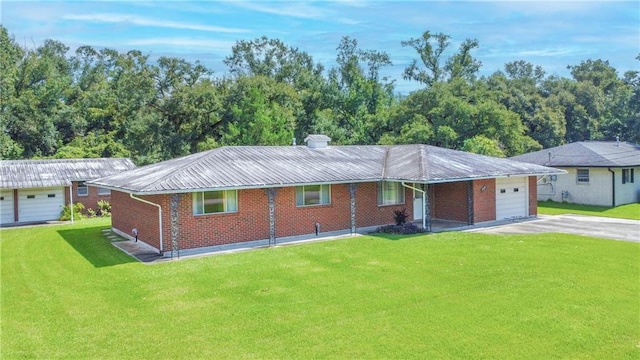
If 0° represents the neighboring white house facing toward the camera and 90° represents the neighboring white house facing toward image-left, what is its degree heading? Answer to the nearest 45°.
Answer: approximately 315°

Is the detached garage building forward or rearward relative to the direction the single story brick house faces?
rearward

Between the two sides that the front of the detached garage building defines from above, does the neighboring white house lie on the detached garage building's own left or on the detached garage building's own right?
on the detached garage building's own left

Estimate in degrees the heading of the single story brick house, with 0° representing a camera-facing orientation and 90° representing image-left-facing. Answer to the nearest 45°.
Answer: approximately 315°
